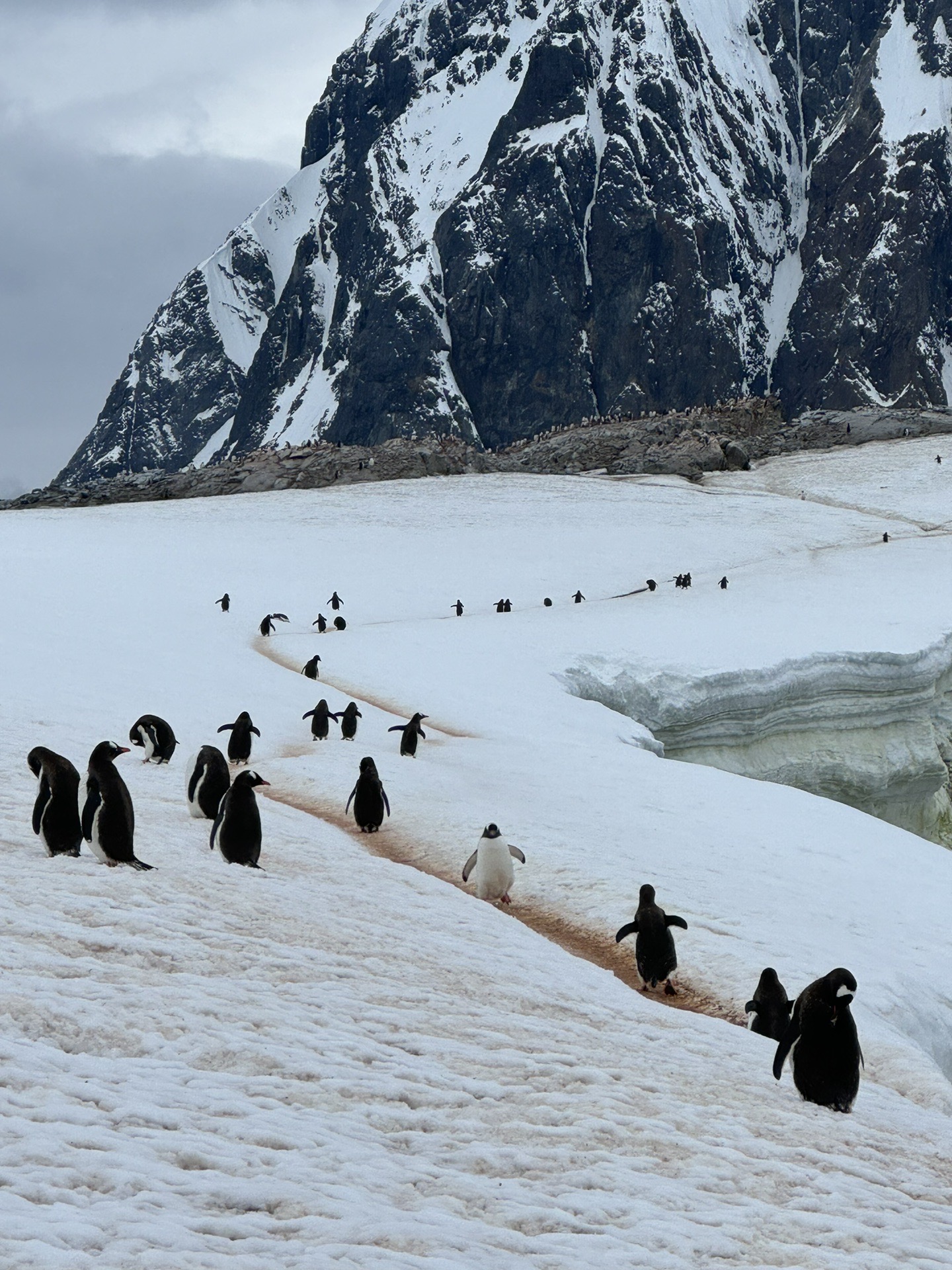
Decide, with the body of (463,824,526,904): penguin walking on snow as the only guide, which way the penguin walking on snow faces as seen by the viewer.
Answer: toward the camera

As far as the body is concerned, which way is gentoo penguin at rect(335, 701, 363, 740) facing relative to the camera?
away from the camera

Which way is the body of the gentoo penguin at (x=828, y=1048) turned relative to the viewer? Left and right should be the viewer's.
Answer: facing away from the viewer

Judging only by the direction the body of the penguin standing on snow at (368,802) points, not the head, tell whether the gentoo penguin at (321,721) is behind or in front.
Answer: in front

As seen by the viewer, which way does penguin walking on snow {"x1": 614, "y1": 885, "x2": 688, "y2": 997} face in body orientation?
away from the camera

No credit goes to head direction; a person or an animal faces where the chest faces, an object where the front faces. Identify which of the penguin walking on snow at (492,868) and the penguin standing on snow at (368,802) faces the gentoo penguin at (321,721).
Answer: the penguin standing on snow at (368,802)

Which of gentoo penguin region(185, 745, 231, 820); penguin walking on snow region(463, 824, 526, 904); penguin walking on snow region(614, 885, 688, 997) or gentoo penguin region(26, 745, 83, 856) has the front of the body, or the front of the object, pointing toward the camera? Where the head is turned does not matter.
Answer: penguin walking on snow region(463, 824, 526, 904)

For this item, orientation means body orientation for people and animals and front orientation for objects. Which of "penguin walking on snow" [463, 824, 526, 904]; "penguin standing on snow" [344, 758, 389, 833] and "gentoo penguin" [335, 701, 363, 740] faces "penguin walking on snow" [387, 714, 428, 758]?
"penguin standing on snow" [344, 758, 389, 833]

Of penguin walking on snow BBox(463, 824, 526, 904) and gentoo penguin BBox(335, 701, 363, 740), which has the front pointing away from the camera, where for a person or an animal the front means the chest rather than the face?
the gentoo penguin

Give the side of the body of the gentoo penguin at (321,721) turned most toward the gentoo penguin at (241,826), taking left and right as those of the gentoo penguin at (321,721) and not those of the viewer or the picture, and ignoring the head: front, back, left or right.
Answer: back

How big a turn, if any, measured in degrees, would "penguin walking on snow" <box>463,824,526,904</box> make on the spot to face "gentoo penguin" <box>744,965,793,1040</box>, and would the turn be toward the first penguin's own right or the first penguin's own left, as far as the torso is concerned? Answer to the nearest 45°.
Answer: approximately 45° to the first penguin's own left

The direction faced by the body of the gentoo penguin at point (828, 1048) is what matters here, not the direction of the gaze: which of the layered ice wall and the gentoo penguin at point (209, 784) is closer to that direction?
the layered ice wall
